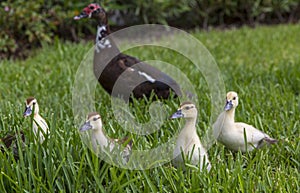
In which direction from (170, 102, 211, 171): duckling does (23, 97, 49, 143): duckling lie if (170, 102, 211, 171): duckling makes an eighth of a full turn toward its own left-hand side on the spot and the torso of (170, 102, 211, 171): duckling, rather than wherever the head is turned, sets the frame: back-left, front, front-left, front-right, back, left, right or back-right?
right

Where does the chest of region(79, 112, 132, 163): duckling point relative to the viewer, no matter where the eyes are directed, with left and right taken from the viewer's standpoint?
facing to the left of the viewer

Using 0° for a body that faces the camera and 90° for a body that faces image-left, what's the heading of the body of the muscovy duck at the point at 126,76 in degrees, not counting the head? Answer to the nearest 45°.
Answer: approximately 90°

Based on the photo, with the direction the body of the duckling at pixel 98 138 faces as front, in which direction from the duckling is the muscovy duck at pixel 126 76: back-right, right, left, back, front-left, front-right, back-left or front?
right

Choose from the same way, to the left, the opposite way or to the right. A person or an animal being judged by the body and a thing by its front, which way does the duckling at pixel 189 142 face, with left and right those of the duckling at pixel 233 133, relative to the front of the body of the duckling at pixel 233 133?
the same way

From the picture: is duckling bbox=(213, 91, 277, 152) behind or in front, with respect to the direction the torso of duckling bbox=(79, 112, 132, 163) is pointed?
behind

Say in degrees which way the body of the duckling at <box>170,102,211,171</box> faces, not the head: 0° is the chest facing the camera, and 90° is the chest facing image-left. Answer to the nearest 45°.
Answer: approximately 45°

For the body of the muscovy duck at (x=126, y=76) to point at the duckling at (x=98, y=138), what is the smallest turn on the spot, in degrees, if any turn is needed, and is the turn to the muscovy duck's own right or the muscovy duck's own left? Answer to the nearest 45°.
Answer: approximately 90° to the muscovy duck's own left

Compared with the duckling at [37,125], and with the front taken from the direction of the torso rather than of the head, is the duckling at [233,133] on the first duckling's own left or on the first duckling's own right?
on the first duckling's own left

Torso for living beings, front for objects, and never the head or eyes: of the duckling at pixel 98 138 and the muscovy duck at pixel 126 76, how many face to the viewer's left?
2

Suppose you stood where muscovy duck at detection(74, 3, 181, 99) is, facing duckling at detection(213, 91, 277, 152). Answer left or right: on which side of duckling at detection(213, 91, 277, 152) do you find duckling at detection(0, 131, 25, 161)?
right

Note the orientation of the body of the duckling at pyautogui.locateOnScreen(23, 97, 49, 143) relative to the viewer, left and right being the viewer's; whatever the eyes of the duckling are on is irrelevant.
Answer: facing the viewer and to the left of the viewer
